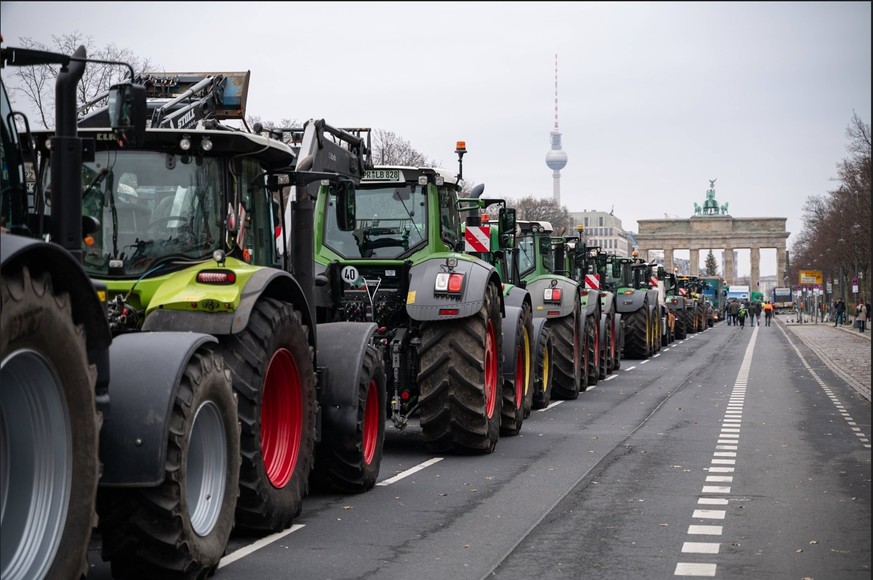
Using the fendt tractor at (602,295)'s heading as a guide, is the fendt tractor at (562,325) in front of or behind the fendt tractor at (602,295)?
behind

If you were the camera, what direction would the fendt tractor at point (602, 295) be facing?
facing away from the viewer

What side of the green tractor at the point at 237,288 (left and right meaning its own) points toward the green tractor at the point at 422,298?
front

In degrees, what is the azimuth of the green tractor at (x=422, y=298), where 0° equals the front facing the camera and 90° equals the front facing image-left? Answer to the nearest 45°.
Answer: approximately 180°

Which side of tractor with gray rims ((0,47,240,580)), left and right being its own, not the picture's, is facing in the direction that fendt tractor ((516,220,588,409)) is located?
front

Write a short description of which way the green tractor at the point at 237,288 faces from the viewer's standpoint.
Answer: facing away from the viewer and to the right of the viewer

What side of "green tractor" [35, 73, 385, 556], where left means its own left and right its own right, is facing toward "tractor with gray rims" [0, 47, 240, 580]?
back

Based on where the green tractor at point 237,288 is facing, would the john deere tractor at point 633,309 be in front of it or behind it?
in front

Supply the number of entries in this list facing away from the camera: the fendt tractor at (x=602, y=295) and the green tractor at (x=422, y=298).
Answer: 2

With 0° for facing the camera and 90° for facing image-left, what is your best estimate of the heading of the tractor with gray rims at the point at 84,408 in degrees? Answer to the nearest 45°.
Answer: approximately 225°

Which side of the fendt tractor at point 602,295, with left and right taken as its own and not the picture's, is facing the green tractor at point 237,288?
back

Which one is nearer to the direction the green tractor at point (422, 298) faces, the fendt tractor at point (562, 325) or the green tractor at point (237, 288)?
the fendt tractor

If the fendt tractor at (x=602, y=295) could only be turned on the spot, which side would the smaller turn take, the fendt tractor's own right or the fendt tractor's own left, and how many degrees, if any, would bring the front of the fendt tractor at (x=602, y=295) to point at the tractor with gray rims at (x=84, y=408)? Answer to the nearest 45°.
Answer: approximately 180°
